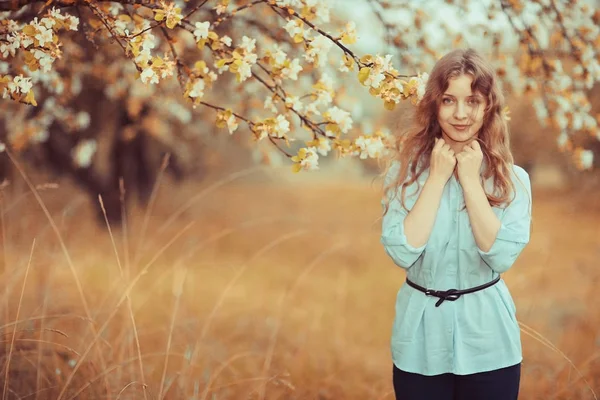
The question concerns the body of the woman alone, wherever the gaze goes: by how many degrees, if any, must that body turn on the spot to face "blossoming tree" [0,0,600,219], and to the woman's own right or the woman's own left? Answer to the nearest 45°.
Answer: approximately 135° to the woman's own right

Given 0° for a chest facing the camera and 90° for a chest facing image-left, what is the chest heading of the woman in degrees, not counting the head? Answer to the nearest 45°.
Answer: approximately 0°
